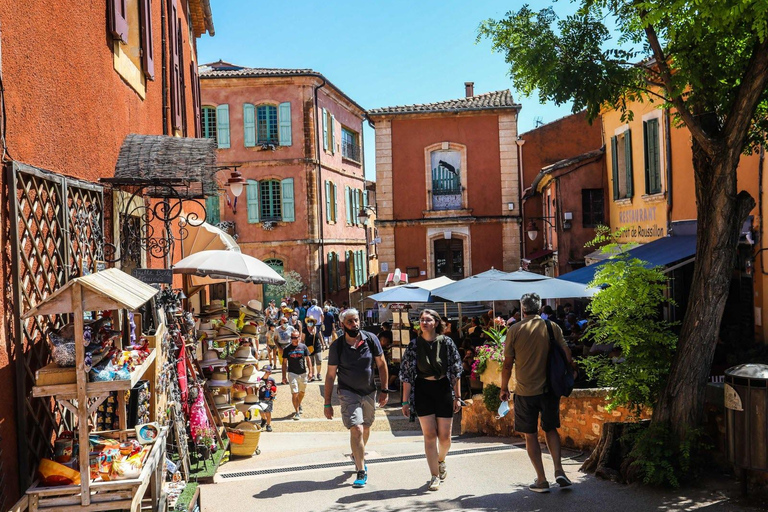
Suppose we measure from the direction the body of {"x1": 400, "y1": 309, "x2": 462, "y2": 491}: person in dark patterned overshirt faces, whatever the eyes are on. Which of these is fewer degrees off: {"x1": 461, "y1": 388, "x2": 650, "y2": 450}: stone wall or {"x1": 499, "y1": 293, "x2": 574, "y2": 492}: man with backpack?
the man with backpack

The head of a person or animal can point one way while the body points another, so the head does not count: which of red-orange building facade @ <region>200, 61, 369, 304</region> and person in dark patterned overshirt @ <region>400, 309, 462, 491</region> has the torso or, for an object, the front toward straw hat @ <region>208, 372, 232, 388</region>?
the red-orange building facade

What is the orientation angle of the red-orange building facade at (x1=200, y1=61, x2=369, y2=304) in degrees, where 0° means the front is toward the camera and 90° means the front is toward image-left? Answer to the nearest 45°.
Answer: approximately 0°

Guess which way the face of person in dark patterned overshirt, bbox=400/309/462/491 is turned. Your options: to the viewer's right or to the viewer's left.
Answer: to the viewer's left

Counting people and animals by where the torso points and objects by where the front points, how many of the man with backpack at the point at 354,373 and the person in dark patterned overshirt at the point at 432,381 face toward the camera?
2

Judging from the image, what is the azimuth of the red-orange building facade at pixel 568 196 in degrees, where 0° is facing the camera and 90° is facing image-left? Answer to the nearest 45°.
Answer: approximately 45°

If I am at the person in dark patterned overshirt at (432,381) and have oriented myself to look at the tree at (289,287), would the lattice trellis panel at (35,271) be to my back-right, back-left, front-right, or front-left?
back-left

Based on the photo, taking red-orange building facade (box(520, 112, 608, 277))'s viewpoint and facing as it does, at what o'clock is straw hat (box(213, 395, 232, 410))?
The straw hat is roughly at 11 o'clock from the red-orange building facade.

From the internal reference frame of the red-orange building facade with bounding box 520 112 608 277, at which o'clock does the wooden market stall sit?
The wooden market stall is roughly at 11 o'clock from the red-orange building facade.

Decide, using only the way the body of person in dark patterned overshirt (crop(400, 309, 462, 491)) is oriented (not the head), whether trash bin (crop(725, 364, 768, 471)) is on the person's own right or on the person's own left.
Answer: on the person's own left

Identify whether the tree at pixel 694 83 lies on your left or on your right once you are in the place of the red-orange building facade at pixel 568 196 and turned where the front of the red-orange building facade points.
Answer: on your left
